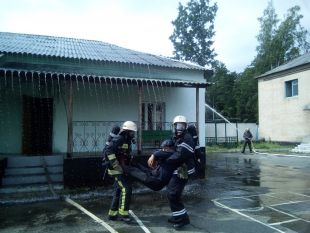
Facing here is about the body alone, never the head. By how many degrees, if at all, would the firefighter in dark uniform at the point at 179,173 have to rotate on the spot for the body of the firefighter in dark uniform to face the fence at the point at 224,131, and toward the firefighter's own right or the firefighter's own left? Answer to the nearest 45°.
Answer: approximately 135° to the firefighter's own right

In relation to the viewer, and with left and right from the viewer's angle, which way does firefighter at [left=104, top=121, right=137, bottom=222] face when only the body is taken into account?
facing to the right of the viewer

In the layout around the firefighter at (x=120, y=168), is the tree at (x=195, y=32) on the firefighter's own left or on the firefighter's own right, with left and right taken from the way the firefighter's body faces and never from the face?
on the firefighter's own left

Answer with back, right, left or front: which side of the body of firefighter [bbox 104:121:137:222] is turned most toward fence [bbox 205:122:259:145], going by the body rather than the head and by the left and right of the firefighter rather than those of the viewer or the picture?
left

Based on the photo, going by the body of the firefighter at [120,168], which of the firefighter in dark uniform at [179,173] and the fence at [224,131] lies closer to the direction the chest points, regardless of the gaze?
the firefighter in dark uniform

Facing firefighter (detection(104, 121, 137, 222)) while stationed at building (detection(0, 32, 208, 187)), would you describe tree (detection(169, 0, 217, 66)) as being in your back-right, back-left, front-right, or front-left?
back-left

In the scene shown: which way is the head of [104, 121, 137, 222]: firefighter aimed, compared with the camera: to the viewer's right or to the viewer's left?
to the viewer's right

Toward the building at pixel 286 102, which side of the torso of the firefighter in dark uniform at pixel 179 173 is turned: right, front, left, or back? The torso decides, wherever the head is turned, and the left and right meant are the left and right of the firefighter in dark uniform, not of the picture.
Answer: back

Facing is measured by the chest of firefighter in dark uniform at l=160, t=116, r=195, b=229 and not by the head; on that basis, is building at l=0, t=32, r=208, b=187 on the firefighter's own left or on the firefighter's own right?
on the firefighter's own right

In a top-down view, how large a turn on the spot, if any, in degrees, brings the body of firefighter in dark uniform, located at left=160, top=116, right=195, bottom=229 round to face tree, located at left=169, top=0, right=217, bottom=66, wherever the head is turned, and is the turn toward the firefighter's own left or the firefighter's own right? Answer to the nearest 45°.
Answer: approximately 135° to the firefighter's own right
